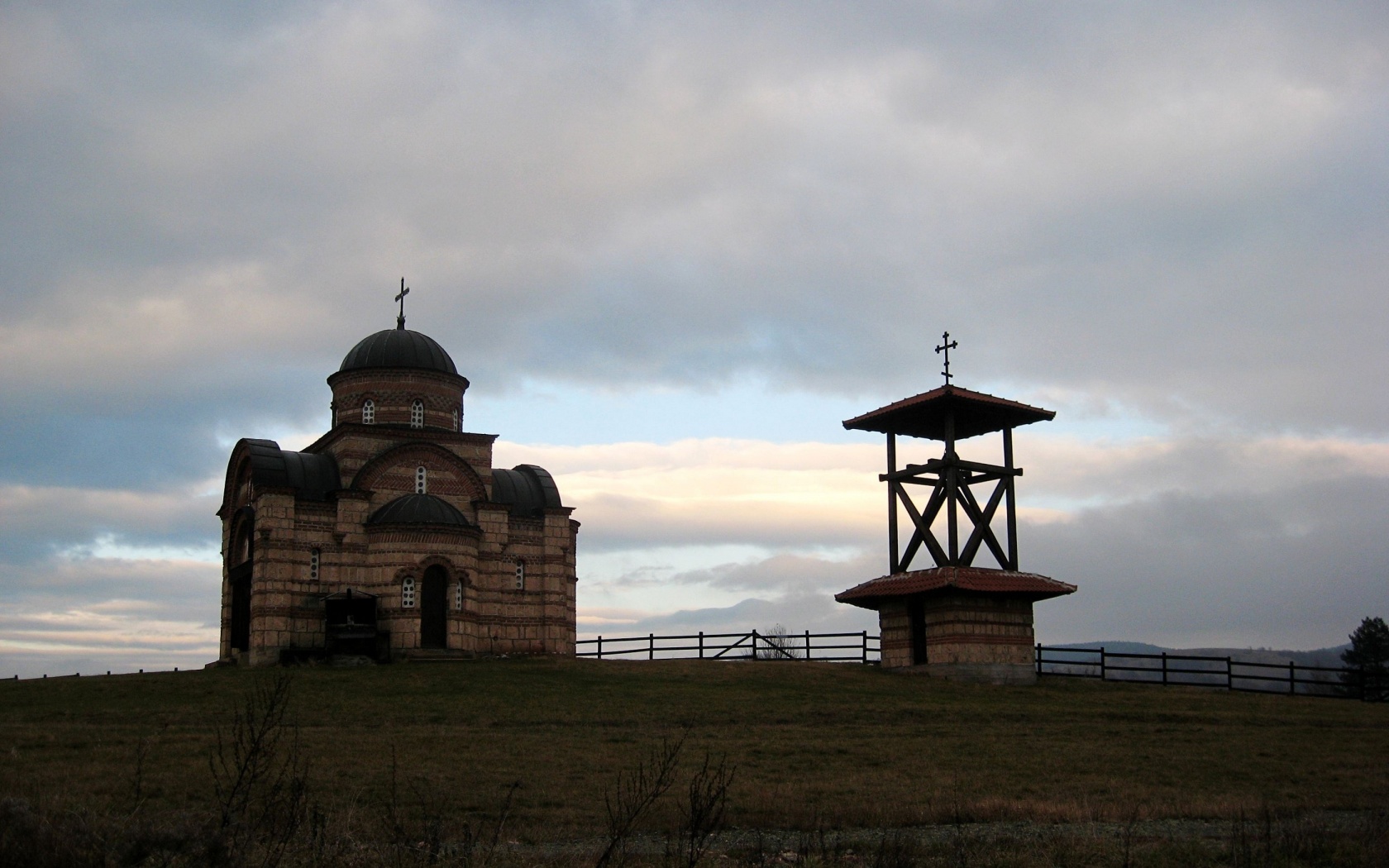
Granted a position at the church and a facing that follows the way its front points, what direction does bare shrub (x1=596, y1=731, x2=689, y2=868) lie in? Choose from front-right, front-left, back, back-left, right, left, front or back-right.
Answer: left

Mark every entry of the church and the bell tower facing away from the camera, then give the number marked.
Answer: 0

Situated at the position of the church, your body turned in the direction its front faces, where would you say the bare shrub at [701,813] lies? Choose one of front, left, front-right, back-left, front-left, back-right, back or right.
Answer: left

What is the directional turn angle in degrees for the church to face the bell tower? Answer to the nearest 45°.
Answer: approximately 135° to its left
